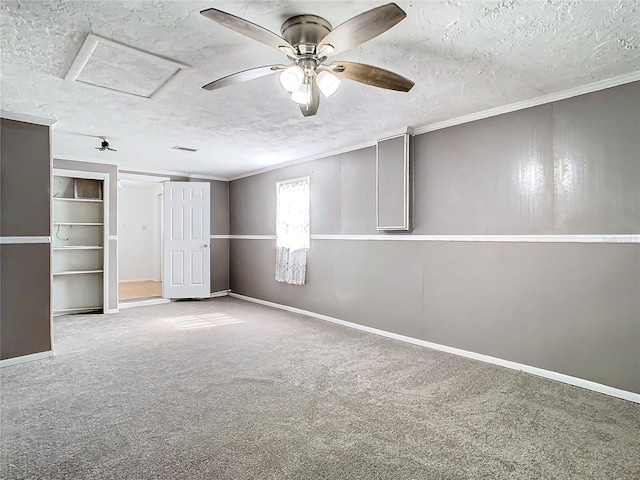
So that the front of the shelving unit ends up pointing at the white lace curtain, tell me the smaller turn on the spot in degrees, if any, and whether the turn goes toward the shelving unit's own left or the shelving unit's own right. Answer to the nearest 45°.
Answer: approximately 45° to the shelving unit's own left

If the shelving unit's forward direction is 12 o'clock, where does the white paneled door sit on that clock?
The white paneled door is roughly at 9 o'clock from the shelving unit.

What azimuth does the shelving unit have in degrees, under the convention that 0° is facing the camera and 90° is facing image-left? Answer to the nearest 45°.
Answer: approximately 0°

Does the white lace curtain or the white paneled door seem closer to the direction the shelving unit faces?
the white lace curtain
